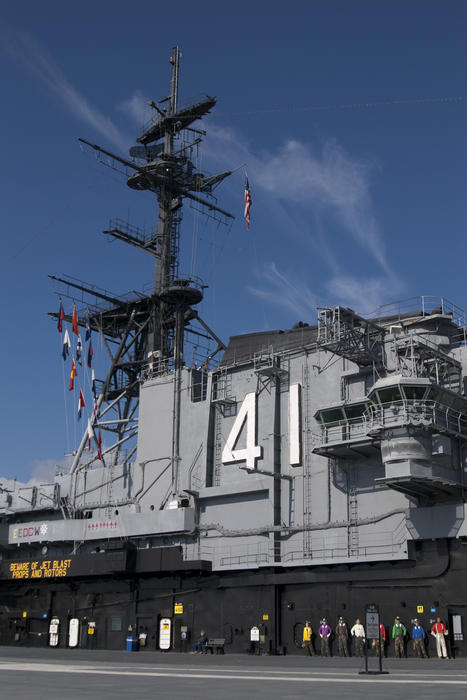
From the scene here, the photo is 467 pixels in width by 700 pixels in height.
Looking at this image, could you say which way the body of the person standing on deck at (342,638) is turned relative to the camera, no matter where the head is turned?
toward the camera

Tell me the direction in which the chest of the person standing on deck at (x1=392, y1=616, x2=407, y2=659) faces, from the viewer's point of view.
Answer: toward the camera

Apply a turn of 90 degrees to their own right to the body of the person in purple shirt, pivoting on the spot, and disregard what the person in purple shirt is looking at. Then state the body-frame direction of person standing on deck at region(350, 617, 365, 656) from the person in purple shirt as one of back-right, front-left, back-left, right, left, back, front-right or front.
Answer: back-left

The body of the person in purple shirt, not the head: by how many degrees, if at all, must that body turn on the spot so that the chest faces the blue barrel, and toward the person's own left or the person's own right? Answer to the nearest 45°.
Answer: approximately 135° to the person's own right

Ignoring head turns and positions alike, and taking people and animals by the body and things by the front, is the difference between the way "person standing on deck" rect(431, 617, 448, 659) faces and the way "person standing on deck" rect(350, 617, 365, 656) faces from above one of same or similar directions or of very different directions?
same or similar directions

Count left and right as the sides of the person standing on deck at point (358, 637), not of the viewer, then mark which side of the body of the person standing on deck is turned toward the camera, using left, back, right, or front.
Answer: front

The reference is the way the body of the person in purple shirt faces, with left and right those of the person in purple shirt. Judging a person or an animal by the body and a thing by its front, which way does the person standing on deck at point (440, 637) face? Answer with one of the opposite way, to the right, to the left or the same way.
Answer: the same way

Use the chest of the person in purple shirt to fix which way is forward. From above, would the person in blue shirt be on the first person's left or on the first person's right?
on the first person's left

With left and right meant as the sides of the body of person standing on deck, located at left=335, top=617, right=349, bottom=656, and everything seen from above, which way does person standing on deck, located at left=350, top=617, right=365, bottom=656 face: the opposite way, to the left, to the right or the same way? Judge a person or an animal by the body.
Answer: the same way

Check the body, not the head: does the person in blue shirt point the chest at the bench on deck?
no

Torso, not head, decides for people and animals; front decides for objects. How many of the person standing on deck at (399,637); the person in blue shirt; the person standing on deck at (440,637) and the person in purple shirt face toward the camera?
4

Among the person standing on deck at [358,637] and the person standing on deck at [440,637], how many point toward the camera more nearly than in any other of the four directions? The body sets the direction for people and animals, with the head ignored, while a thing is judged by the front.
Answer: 2

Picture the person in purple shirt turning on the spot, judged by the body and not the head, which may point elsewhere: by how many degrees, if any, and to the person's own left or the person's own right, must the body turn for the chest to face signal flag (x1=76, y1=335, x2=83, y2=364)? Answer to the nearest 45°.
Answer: approximately 135° to the person's own right

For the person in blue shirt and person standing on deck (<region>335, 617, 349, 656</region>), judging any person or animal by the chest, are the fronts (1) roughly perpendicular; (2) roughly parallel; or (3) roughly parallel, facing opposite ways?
roughly parallel

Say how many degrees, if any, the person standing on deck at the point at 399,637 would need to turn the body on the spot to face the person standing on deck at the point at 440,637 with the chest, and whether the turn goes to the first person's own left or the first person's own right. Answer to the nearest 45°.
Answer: approximately 45° to the first person's own left

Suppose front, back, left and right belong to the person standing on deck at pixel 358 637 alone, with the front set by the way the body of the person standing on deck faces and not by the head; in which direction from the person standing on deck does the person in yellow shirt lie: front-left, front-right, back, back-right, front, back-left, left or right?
back-right
